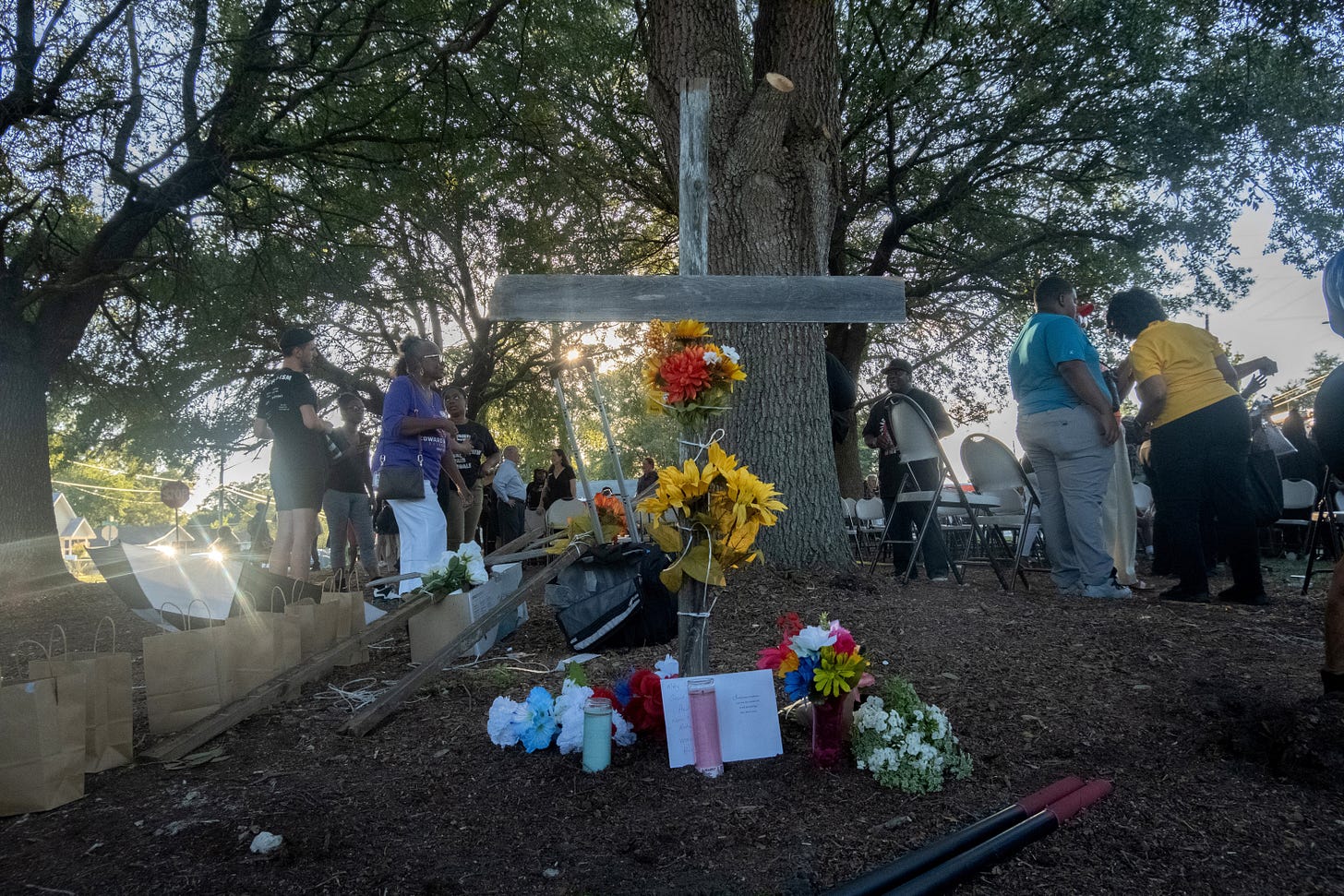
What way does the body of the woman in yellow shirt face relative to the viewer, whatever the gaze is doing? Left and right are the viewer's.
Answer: facing away from the viewer and to the left of the viewer

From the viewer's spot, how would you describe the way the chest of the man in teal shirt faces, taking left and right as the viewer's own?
facing away from the viewer and to the right of the viewer

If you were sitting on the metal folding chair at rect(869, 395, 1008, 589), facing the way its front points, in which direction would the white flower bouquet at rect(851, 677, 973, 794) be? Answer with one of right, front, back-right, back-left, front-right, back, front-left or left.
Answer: back-right

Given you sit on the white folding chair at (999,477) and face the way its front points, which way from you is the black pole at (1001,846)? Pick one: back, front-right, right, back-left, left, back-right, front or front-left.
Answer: back-right

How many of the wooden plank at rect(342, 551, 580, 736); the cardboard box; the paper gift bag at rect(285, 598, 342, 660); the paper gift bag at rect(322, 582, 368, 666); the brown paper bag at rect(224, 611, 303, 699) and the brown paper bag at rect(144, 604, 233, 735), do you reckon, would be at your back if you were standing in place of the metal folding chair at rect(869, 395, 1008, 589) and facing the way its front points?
6

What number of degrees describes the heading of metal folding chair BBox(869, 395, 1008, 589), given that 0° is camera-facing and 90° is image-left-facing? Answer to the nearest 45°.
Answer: approximately 225°

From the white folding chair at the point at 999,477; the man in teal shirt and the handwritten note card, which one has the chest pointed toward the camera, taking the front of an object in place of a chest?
the handwritten note card

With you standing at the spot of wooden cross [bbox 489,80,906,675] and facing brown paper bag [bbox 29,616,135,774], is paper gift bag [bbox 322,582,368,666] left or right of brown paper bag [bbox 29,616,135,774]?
right

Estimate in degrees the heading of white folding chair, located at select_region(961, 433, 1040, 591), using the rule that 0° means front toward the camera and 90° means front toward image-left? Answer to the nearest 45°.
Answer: approximately 225°

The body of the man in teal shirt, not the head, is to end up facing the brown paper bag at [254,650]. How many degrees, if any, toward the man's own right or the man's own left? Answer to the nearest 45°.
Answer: approximately 180°

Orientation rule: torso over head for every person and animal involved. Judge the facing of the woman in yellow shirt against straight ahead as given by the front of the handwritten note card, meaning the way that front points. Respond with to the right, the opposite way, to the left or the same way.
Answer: the opposite way
